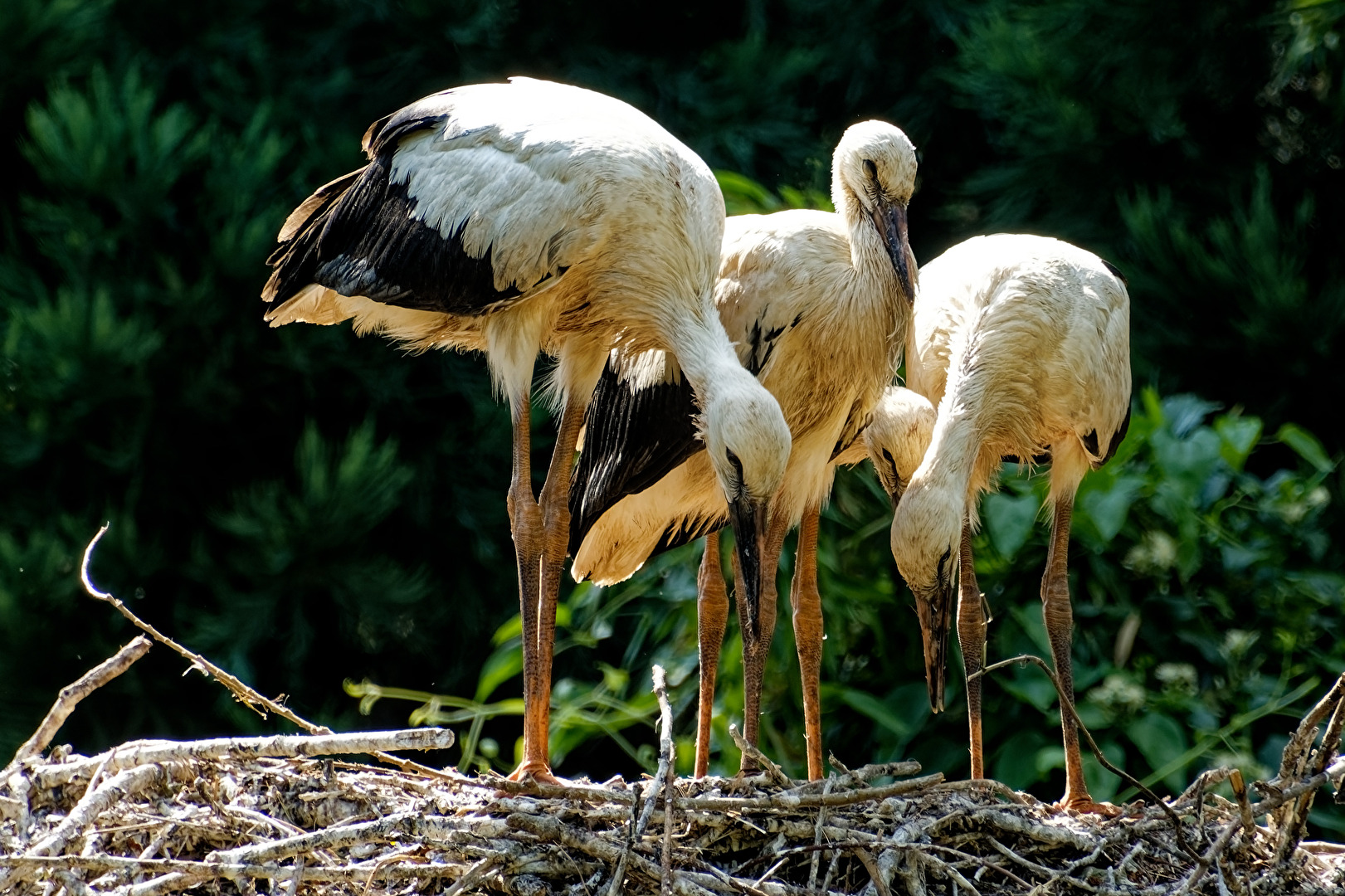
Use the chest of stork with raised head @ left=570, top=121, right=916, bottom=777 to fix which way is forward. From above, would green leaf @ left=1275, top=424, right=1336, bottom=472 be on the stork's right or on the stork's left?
on the stork's left

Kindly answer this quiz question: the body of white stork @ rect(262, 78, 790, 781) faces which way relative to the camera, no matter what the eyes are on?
to the viewer's right

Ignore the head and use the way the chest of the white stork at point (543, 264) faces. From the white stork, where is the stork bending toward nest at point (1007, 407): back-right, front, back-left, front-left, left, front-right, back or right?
front

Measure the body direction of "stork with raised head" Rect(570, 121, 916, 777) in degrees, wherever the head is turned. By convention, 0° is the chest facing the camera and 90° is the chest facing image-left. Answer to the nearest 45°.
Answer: approximately 315°

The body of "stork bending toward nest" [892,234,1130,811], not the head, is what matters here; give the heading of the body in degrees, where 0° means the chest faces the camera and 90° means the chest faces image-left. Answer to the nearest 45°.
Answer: approximately 45°

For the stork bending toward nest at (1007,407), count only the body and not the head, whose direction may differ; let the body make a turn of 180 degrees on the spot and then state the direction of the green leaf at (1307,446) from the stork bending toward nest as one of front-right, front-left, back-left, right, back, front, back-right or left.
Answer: front
